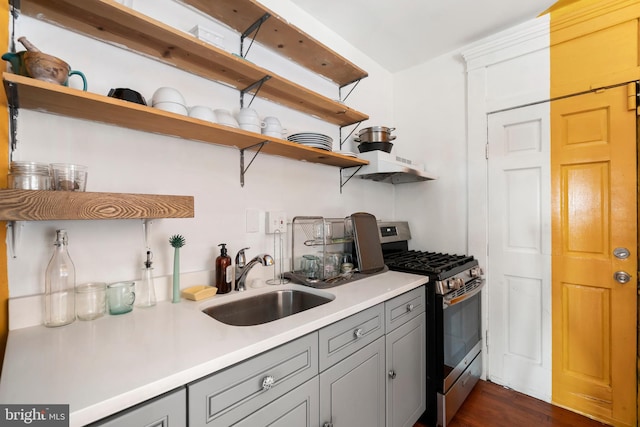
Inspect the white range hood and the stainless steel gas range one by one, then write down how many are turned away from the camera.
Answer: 0

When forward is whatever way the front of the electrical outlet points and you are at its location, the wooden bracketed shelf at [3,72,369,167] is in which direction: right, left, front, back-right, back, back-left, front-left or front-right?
right

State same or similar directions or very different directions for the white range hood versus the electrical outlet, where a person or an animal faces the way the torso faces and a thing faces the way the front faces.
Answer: same or similar directions

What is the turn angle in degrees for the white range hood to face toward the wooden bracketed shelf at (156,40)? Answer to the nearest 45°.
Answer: approximately 90° to its right

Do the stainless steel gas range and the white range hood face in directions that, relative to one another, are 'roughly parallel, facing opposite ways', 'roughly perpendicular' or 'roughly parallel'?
roughly parallel

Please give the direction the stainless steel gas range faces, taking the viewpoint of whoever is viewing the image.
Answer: facing the viewer and to the right of the viewer

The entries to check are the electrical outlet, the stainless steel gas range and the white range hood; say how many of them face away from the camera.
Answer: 0

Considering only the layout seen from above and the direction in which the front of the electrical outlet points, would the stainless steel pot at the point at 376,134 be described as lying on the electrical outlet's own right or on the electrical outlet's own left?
on the electrical outlet's own left

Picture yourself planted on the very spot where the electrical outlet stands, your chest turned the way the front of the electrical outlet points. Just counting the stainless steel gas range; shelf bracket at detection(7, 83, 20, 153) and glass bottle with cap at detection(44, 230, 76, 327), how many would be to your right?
2

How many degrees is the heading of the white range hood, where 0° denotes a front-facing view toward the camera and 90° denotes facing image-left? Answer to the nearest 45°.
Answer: approximately 315°

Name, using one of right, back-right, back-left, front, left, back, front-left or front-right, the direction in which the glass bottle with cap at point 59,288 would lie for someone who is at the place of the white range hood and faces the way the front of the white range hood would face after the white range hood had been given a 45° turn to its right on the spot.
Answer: front-right

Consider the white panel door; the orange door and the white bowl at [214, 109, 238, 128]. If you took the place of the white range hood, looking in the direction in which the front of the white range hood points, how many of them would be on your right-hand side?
1

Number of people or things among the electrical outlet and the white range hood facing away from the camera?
0

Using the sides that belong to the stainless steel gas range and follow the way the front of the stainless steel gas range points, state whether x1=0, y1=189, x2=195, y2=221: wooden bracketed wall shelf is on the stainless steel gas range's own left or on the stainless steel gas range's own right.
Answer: on the stainless steel gas range's own right

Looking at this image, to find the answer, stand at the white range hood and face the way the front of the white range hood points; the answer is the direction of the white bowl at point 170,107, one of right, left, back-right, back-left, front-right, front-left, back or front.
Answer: right

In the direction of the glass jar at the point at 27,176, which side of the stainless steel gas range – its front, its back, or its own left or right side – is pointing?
right

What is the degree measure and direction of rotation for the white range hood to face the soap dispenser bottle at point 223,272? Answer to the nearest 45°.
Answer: approximately 90° to its right
